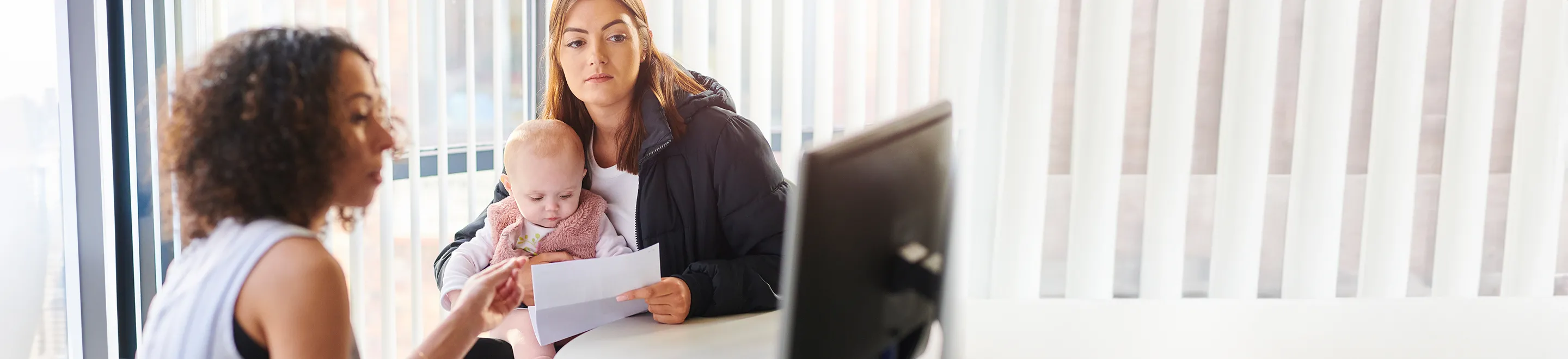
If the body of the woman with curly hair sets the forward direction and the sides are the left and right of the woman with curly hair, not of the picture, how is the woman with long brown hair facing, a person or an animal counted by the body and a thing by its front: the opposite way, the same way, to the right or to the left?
the opposite way

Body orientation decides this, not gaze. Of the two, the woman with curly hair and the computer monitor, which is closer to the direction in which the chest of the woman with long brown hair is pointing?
the woman with curly hair

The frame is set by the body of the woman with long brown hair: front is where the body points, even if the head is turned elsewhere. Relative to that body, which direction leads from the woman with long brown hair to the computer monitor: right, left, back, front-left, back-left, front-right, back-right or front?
front-left

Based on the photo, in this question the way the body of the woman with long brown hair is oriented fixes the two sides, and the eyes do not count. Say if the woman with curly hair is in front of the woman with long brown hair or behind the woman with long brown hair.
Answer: in front

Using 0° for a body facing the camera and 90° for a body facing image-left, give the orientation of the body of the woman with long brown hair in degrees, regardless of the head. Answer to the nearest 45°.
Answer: approximately 45°

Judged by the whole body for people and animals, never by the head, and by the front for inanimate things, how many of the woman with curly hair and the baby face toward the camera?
1

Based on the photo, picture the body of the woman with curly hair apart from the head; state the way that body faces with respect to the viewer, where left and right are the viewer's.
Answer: facing away from the viewer and to the right of the viewer
